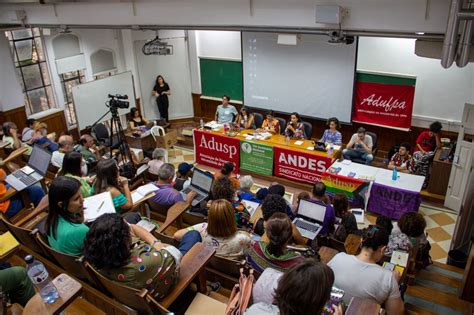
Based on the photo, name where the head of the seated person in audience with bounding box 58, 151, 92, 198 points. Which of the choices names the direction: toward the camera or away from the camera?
away from the camera

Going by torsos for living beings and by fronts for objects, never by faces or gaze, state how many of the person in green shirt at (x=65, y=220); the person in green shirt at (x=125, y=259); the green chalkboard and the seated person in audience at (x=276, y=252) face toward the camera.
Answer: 1

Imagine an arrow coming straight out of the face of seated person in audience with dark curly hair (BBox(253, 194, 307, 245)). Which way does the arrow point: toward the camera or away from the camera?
away from the camera

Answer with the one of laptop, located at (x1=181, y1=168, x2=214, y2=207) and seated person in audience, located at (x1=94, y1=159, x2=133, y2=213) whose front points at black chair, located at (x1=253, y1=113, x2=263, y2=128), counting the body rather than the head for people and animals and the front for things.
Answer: the seated person in audience

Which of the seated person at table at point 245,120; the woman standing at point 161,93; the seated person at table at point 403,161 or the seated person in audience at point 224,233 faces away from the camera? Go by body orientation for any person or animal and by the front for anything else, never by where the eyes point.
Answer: the seated person in audience at point 224,233

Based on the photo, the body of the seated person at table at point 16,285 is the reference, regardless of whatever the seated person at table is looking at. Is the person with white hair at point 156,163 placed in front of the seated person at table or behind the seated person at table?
in front

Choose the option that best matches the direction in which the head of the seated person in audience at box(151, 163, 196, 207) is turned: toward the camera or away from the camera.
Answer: away from the camera

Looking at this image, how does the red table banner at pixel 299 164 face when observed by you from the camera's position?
facing the viewer and to the left of the viewer

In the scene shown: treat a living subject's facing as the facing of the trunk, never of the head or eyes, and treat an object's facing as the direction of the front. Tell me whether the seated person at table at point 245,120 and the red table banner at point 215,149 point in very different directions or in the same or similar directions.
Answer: same or similar directions

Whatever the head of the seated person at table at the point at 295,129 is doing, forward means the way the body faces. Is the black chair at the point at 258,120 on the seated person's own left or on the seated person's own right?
on the seated person's own right

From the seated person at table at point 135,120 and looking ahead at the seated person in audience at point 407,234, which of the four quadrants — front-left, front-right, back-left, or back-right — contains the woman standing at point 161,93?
back-left

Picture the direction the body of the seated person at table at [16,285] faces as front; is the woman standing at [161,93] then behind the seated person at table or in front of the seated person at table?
in front

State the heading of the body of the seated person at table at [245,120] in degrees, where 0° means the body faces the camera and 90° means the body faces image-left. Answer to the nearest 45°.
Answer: approximately 45°

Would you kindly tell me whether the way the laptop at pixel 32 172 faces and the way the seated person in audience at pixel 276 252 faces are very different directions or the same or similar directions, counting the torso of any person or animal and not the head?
very different directions

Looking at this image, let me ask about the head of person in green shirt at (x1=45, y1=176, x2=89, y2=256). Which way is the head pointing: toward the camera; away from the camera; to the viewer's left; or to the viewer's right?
to the viewer's right

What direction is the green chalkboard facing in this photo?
toward the camera
